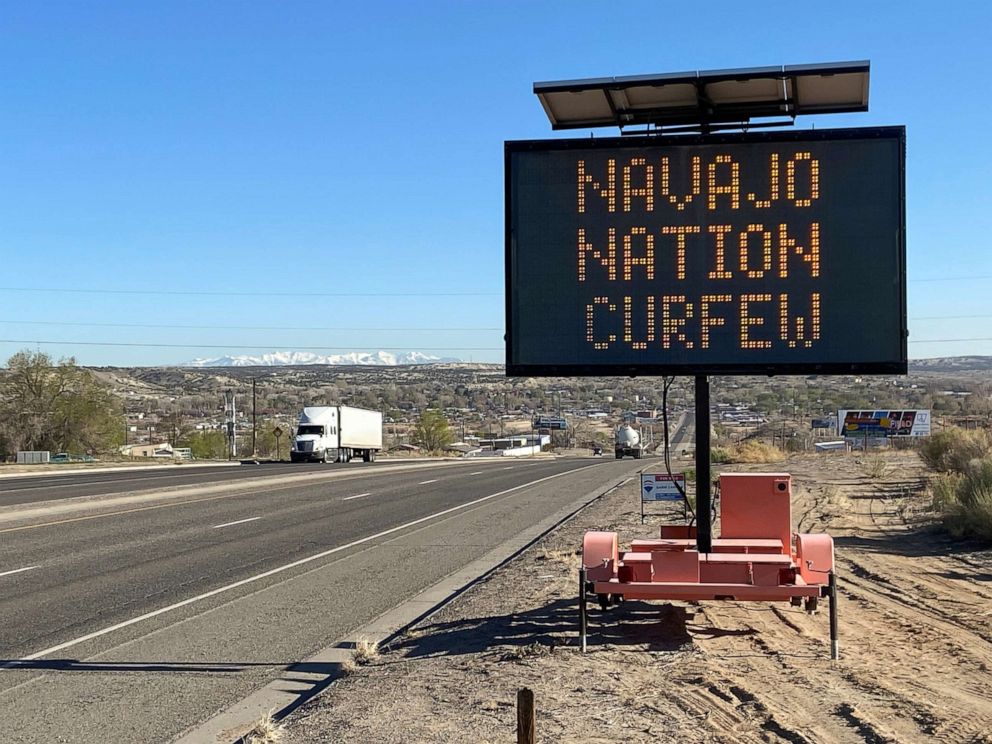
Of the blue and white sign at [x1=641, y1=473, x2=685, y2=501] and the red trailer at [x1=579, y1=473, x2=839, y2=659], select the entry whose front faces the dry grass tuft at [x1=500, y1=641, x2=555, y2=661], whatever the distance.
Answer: the blue and white sign

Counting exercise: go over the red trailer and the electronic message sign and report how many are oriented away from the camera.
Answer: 1

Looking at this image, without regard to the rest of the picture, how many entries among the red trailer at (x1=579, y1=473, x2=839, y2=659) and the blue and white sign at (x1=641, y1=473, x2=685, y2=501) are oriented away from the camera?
1

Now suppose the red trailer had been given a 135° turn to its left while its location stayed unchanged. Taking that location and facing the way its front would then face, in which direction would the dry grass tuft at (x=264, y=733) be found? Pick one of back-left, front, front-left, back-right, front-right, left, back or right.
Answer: front

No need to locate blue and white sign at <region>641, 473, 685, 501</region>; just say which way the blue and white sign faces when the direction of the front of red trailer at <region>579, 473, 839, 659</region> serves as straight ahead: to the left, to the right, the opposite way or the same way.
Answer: the opposite way

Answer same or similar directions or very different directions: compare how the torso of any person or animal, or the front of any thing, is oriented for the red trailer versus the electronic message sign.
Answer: very different directions

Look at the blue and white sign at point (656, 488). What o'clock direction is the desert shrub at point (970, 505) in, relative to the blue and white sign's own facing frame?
The desert shrub is roughly at 9 o'clock from the blue and white sign.

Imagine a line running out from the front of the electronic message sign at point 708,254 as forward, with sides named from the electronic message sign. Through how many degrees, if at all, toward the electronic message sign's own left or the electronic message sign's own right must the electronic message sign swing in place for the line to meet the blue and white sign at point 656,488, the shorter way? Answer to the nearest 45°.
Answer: approximately 180°

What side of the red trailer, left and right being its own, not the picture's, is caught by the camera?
back

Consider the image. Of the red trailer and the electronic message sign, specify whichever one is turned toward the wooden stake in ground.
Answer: the electronic message sign

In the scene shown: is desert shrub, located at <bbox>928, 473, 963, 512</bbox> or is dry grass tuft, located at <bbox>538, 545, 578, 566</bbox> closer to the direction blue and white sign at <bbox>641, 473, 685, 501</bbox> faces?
the dry grass tuft

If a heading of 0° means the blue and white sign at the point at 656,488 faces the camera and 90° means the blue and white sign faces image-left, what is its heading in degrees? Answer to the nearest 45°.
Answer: approximately 0°
